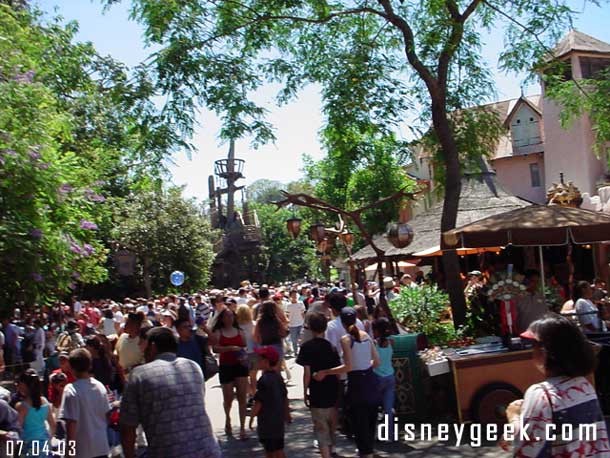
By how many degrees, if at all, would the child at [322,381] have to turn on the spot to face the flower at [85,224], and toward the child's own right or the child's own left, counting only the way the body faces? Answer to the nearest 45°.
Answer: approximately 45° to the child's own left

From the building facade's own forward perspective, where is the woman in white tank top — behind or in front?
in front

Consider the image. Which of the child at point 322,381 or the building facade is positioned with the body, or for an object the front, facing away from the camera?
the child

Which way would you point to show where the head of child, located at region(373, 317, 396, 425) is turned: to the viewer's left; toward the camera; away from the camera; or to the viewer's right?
away from the camera

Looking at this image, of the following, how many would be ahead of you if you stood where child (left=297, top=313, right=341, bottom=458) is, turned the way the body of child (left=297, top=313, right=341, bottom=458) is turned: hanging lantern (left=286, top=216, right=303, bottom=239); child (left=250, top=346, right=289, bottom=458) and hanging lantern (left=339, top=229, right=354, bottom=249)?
2

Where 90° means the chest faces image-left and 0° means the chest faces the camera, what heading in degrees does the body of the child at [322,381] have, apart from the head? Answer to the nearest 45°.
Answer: approximately 180°

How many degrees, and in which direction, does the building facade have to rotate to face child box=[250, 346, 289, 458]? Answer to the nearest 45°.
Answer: approximately 45° to its left

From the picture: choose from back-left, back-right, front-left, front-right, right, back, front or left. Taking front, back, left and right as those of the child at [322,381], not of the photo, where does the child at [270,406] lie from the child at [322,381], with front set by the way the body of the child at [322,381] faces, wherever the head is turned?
back-left

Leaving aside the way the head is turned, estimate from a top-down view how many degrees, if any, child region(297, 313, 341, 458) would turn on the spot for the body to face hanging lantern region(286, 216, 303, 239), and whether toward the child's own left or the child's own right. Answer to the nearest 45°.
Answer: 0° — they already face it

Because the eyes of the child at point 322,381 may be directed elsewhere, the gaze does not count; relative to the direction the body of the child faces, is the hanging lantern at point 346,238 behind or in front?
in front

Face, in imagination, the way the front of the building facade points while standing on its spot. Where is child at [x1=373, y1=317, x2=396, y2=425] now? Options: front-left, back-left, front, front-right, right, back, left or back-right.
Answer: front-left

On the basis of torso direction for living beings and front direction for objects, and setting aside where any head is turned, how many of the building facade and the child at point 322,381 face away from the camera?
1

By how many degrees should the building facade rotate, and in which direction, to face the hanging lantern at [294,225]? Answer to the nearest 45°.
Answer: approximately 45° to its left

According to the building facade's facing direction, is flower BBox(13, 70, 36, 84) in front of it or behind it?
in front
